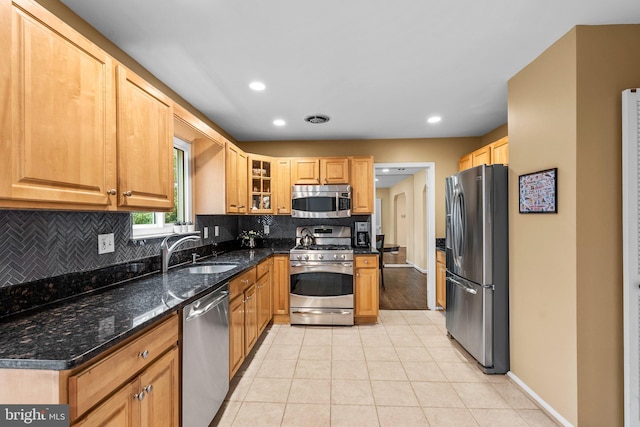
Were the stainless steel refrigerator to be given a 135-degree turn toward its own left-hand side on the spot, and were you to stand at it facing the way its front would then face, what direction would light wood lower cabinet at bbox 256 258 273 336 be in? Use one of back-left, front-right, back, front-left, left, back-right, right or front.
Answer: back

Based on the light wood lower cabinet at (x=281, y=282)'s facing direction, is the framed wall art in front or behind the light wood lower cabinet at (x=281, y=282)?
in front

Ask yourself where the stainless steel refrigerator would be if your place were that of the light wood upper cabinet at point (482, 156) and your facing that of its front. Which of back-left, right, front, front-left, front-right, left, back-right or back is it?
front-left

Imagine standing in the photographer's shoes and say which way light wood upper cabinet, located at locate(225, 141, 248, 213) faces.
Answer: facing to the right of the viewer

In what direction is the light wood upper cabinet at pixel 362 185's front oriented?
toward the camera

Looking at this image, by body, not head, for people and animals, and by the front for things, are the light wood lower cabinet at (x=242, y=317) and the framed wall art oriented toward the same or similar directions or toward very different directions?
very different directions

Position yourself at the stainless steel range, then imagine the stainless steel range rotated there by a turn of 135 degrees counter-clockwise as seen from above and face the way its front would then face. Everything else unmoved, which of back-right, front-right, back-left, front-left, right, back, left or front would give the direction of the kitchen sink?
back

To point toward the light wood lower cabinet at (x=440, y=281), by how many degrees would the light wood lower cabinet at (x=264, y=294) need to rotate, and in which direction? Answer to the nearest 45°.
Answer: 0° — it already faces it

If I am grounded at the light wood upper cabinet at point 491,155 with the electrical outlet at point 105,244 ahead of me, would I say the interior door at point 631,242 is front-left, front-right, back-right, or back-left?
front-left

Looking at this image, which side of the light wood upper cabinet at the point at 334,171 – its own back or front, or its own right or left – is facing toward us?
front

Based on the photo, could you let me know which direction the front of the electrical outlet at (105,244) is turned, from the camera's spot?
facing the viewer and to the right of the viewer

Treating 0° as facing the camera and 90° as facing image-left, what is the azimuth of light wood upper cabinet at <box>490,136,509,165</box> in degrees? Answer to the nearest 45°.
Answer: approximately 45°

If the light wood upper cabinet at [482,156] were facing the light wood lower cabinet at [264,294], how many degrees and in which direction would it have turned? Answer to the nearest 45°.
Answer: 0° — it already faces it

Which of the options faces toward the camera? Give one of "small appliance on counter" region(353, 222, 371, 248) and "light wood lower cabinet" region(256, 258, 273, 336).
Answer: the small appliance on counter

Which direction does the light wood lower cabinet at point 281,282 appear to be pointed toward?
toward the camera

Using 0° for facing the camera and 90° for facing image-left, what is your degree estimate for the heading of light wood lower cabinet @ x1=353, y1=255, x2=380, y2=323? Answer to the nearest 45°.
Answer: approximately 0°

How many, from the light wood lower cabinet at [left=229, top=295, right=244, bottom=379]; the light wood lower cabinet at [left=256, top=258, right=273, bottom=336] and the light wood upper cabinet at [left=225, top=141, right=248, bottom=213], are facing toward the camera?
0

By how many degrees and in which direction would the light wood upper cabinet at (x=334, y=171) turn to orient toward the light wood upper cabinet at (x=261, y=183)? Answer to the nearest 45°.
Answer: approximately 90° to its right

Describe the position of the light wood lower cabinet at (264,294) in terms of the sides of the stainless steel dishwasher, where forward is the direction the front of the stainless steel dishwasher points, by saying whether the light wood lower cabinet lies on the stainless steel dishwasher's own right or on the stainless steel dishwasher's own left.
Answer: on the stainless steel dishwasher's own left

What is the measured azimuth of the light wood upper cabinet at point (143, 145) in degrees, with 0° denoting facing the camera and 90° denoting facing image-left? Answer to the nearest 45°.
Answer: approximately 315°

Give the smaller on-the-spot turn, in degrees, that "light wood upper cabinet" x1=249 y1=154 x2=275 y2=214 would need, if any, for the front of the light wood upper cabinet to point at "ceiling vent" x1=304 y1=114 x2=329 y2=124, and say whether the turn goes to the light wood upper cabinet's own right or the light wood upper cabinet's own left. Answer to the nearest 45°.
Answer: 0° — it already faces it

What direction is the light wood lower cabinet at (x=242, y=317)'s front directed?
to the viewer's right
